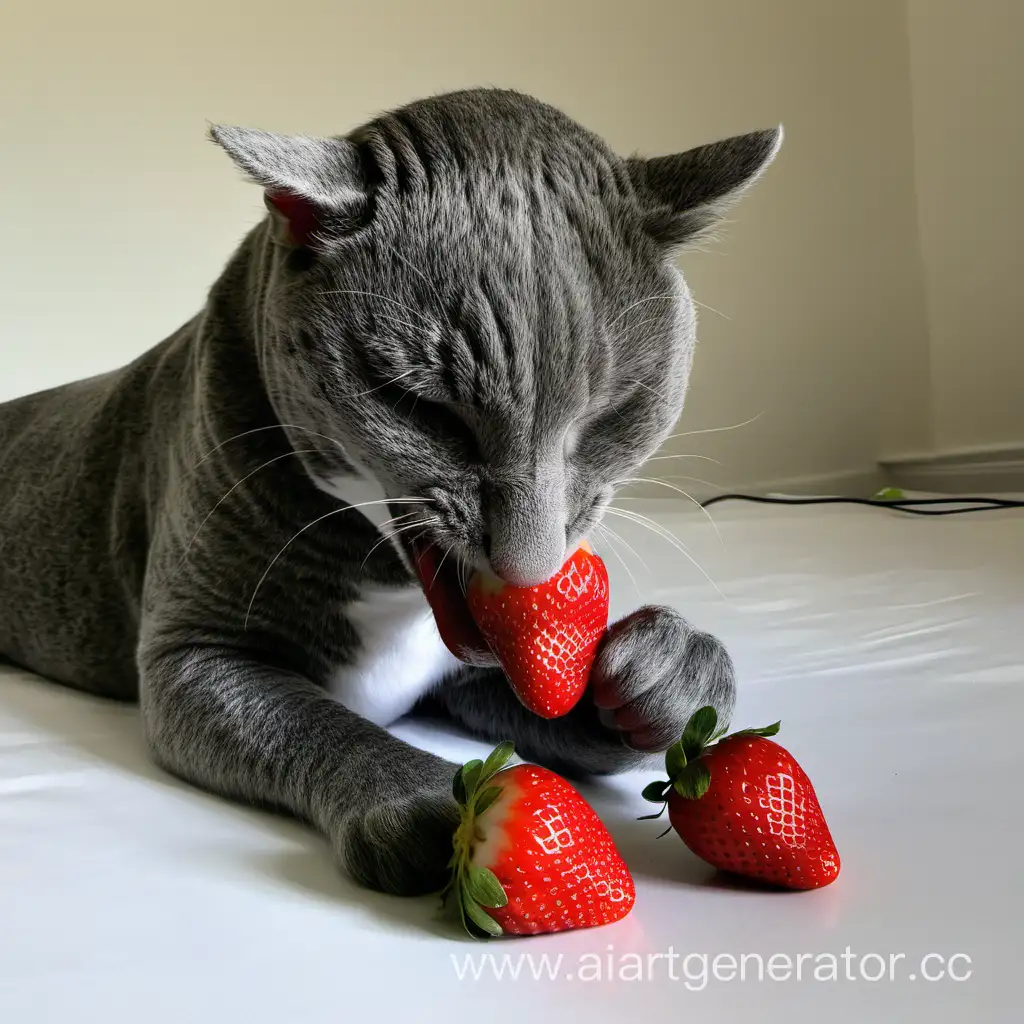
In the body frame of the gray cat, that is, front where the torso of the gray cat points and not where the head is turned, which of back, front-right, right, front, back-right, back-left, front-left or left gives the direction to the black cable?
left
